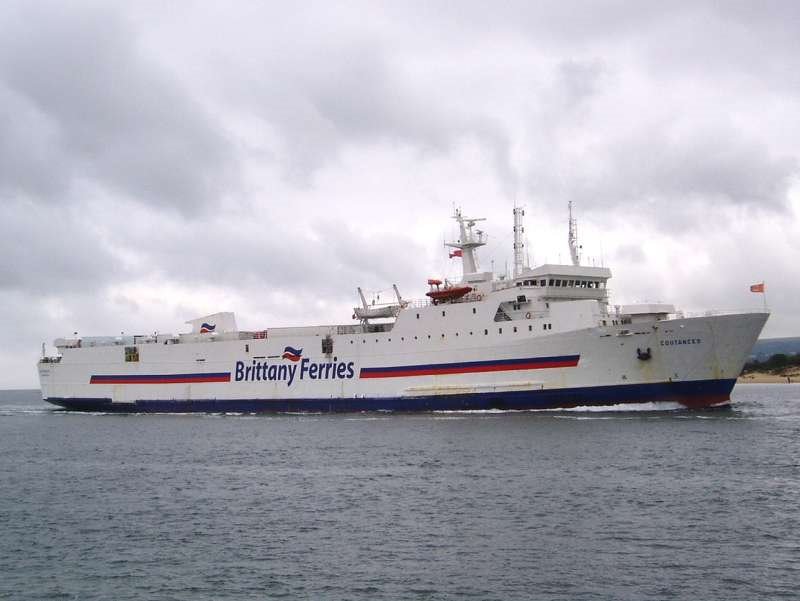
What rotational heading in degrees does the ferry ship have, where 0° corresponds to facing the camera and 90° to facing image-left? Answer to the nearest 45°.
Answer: approximately 315°
